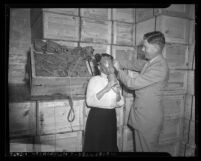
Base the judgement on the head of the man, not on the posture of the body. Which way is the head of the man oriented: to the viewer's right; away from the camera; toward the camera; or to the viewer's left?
to the viewer's left

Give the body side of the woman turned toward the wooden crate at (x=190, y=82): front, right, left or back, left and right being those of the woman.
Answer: left

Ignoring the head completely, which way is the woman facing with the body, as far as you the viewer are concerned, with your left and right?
facing the viewer and to the right of the viewer

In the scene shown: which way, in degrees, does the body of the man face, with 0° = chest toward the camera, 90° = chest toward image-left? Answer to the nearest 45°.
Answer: approximately 90°

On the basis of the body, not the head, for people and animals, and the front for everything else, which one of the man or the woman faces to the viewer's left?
the man

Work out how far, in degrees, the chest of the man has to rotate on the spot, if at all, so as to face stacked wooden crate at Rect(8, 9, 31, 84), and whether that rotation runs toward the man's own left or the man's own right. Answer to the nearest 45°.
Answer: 0° — they already face it
